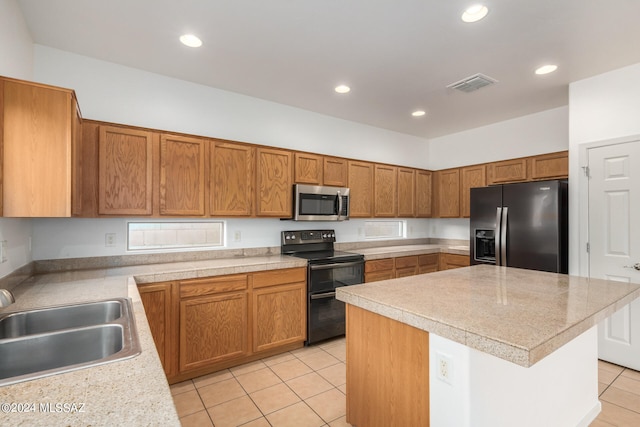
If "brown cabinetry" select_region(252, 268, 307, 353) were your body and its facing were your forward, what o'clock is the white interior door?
The white interior door is roughly at 11 o'clock from the brown cabinetry.

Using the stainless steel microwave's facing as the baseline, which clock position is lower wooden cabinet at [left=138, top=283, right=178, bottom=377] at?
The lower wooden cabinet is roughly at 3 o'clock from the stainless steel microwave.

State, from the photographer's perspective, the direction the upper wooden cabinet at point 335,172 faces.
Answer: facing the viewer and to the right of the viewer

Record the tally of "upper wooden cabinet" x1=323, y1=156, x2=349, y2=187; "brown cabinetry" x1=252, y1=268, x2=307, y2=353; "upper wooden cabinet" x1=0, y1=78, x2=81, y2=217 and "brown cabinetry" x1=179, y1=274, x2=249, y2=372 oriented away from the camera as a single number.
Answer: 0

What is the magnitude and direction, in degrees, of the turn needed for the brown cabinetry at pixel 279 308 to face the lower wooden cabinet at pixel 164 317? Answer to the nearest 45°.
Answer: approximately 90° to its right

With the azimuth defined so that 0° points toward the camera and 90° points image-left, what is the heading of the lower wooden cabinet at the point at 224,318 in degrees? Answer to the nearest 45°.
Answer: approximately 315°

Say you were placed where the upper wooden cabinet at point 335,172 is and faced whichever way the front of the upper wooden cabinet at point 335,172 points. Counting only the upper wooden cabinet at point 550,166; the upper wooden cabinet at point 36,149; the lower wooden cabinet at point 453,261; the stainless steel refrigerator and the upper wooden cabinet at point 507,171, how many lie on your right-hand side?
1

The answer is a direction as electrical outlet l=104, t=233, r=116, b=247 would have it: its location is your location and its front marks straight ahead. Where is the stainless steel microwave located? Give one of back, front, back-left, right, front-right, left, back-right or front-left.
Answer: front-left

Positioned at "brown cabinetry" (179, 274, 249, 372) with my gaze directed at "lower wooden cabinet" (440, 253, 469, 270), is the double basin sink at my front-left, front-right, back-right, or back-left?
back-right

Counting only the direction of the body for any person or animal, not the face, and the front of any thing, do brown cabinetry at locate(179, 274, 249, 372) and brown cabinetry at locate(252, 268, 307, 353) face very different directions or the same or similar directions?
same or similar directions

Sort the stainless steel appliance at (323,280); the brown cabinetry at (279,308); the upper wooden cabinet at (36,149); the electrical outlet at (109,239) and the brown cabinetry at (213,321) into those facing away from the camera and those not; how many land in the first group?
0

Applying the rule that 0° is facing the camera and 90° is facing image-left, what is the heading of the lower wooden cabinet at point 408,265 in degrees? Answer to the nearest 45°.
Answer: approximately 315°

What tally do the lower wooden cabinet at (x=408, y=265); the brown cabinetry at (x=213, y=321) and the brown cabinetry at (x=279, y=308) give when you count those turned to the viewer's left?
0

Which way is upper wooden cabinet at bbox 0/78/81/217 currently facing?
to the viewer's right

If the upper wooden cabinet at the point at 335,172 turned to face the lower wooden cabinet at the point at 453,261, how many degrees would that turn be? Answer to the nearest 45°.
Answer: approximately 45° to its left

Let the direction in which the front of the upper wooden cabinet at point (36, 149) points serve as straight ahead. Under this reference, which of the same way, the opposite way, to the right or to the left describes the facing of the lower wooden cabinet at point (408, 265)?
to the right

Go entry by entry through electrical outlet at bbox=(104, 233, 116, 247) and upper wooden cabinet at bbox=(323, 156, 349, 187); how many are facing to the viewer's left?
0

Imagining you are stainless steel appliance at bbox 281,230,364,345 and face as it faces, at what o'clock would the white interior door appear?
The white interior door is roughly at 11 o'clock from the stainless steel appliance.
